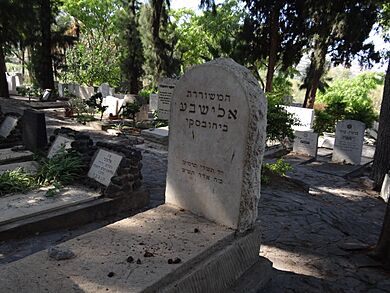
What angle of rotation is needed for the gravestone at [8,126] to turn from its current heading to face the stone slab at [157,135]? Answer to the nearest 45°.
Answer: approximately 135° to its left

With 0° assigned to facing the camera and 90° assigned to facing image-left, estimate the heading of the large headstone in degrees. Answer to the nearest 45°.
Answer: approximately 45°

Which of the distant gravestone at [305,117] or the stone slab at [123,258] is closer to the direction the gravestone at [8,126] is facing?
the stone slab

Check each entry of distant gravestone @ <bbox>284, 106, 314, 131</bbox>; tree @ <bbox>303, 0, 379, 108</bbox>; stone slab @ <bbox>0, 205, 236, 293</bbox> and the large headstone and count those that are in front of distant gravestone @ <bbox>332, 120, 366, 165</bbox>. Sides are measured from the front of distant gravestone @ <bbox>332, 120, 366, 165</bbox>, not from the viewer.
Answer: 2

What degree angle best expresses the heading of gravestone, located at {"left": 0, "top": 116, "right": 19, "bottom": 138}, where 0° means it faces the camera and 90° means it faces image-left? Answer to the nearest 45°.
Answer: approximately 45°

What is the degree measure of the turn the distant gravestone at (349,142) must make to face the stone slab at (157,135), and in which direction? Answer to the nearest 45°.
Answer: approximately 45° to its right

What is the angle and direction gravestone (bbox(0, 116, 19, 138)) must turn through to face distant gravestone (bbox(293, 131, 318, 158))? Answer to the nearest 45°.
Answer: approximately 135° to its left

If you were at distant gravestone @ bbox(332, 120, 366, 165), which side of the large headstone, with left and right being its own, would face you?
back

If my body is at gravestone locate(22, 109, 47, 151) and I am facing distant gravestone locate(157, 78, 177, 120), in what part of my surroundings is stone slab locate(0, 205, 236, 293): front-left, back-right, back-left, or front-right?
back-right

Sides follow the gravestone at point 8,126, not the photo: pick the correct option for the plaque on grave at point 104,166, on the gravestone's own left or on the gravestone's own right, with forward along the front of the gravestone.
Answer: on the gravestone's own left
